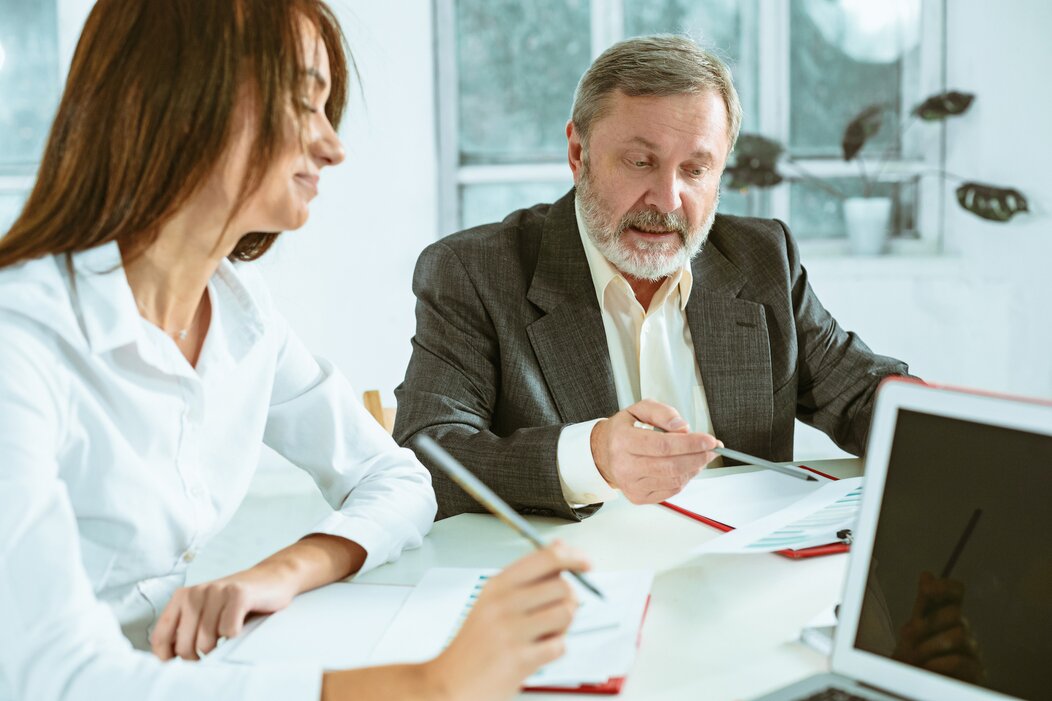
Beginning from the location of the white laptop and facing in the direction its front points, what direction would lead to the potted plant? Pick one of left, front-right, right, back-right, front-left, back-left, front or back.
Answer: back-right

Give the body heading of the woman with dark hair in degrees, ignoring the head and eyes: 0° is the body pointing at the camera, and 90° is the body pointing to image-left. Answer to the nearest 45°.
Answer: approximately 315°

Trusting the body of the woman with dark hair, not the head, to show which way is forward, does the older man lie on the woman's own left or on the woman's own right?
on the woman's own left

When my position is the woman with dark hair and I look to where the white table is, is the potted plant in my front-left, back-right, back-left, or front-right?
front-left

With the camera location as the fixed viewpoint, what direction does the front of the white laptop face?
facing the viewer and to the left of the viewer

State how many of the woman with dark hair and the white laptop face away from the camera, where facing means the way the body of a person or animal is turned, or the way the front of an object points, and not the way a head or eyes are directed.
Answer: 0

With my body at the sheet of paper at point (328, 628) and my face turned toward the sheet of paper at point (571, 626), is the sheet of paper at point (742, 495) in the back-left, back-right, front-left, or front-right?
front-left

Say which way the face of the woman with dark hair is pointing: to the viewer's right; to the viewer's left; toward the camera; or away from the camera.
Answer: to the viewer's right
